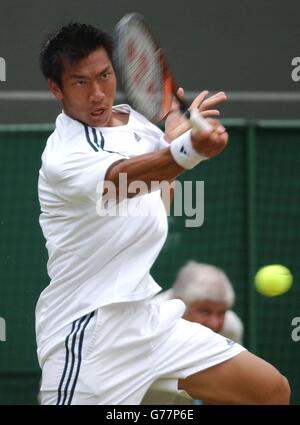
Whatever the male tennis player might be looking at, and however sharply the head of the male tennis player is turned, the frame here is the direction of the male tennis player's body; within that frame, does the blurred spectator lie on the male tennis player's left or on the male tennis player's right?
on the male tennis player's left

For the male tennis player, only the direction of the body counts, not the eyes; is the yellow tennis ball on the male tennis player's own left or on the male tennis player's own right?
on the male tennis player's own left
